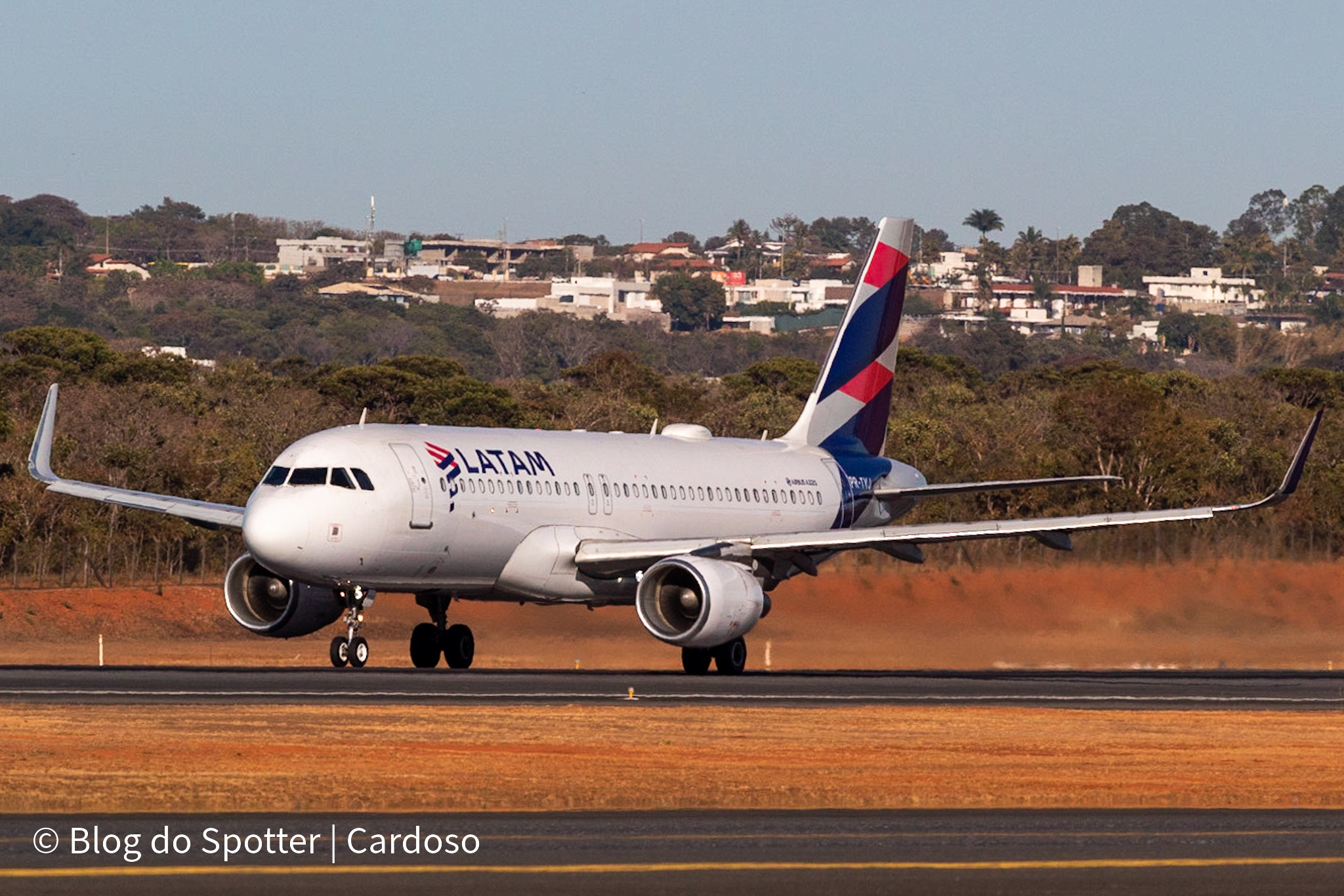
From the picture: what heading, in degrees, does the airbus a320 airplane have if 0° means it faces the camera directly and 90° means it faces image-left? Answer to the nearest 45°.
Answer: approximately 45°
